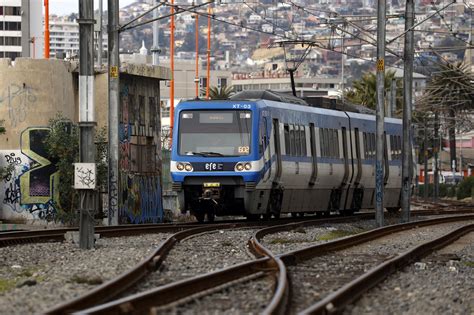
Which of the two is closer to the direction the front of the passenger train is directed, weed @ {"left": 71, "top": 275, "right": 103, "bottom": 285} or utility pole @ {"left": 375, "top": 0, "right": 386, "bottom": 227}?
the weed

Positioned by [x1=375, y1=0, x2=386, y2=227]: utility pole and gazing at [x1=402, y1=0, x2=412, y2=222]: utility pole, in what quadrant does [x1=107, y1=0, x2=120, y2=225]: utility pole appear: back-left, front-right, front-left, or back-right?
back-left

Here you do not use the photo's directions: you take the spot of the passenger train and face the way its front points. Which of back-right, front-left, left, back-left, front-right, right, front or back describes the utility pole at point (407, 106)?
back

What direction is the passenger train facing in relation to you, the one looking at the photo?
facing the viewer and to the left of the viewer

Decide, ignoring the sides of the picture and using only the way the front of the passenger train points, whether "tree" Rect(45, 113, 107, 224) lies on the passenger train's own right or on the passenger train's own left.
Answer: on the passenger train's own right

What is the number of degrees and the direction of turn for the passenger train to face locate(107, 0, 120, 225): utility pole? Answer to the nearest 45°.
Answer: approximately 45° to its right

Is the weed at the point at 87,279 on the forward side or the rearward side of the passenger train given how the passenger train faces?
on the forward side
